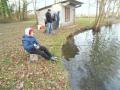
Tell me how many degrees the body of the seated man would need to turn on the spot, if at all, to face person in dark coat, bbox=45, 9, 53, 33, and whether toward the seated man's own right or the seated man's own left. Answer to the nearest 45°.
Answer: approximately 90° to the seated man's own left

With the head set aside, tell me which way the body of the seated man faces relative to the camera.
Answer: to the viewer's right
